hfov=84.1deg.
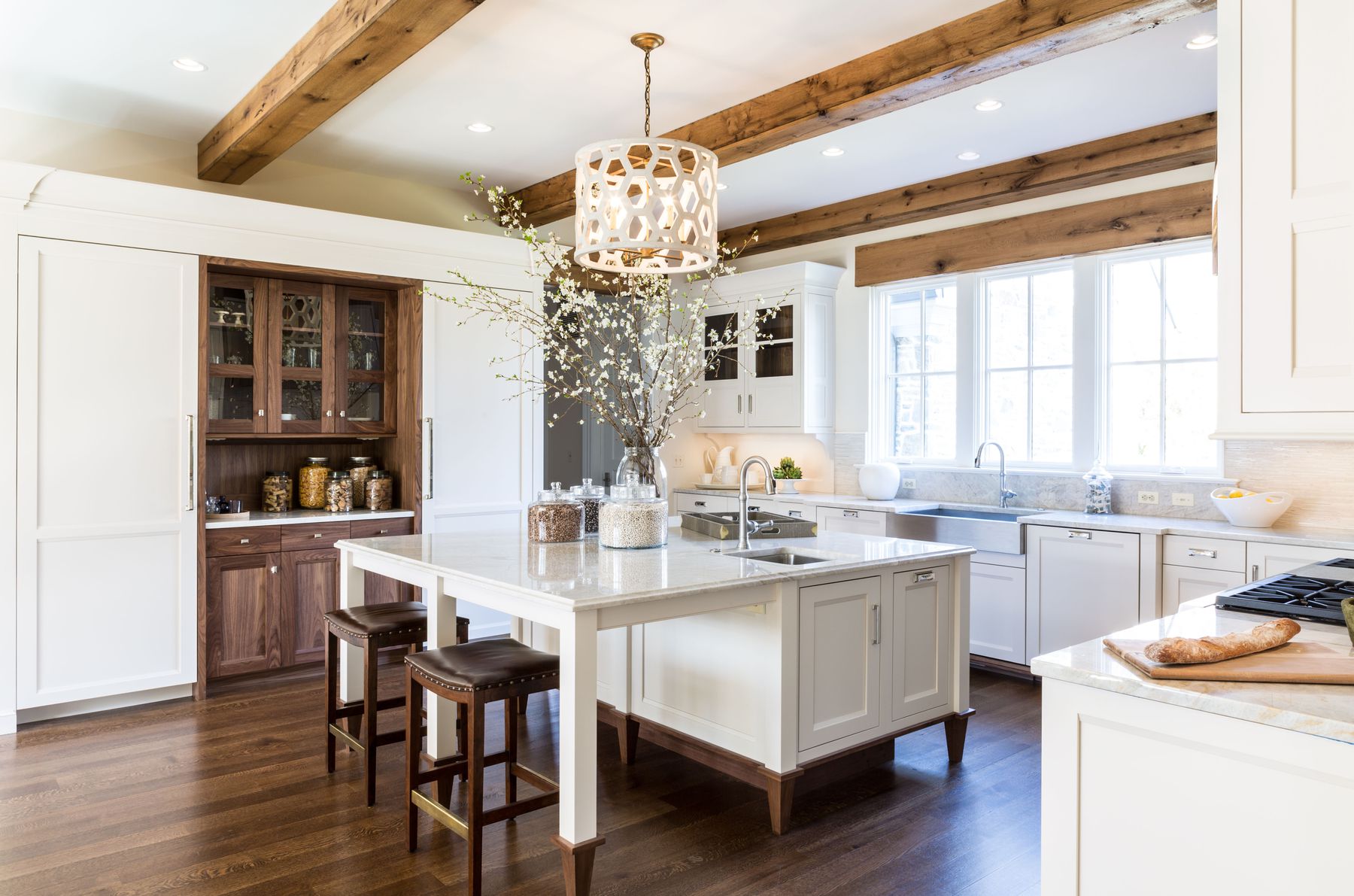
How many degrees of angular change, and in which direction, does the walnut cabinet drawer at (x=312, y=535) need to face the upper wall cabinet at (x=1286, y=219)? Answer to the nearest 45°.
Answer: approximately 45° to its left

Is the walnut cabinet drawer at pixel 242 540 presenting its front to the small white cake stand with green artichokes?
no

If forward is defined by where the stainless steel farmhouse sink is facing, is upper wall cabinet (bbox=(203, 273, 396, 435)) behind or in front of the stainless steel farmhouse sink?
in front

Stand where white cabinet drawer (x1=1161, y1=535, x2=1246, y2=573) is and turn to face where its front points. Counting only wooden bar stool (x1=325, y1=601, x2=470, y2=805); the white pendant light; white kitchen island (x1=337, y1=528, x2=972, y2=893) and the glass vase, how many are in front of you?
4

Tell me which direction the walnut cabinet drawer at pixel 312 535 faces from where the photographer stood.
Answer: facing the viewer

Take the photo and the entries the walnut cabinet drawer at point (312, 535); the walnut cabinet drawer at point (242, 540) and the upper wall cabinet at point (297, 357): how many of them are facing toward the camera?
3

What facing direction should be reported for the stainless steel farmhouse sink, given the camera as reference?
facing the viewer and to the left of the viewer

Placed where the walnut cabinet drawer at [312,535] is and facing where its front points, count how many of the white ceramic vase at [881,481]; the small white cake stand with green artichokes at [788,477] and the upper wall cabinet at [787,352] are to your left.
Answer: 3

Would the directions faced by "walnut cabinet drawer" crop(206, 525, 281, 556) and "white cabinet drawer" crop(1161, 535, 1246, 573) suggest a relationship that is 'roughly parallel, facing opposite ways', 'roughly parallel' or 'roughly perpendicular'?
roughly perpendicular

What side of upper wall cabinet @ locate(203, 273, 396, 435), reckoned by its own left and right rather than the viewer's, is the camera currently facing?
front

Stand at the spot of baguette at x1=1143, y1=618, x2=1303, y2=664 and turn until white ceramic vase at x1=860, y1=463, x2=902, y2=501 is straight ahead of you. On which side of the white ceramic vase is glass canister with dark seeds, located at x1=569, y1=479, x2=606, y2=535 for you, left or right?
left

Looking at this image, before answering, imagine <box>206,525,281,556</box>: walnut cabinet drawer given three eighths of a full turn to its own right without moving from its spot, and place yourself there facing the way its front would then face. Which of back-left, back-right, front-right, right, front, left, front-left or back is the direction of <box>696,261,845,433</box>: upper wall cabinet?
back-right

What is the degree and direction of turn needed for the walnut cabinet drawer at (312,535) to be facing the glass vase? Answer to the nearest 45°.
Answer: approximately 45° to its left

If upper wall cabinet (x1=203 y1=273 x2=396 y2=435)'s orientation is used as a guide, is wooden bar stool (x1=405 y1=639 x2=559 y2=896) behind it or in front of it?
in front

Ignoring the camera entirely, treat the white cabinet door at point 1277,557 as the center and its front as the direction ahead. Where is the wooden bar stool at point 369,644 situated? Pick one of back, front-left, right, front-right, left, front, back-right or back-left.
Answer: front

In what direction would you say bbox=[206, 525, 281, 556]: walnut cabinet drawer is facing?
toward the camera

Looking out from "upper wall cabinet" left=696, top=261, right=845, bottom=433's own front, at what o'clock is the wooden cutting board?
The wooden cutting board is roughly at 10 o'clock from the upper wall cabinet.

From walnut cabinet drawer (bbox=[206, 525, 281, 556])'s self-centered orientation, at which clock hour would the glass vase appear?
The glass vase is roughly at 11 o'clock from the walnut cabinet drawer.

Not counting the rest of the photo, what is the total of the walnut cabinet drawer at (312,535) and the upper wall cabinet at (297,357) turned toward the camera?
2
